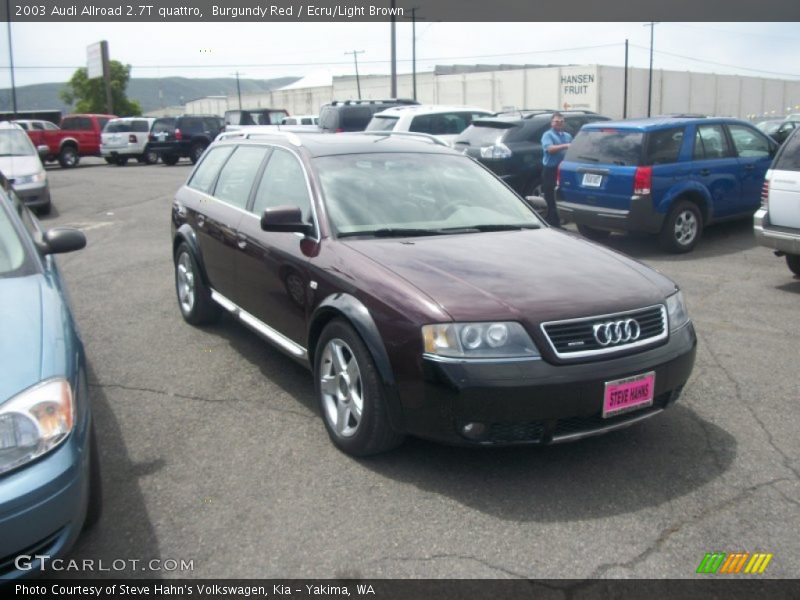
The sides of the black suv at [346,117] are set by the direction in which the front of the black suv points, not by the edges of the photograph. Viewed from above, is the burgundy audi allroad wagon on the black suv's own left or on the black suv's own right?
on the black suv's own right

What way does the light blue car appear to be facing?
toward the camera

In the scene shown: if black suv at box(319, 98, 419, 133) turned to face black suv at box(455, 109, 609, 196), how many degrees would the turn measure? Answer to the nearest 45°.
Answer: approximately 135° to its right

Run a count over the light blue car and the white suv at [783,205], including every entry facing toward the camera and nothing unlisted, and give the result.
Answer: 1

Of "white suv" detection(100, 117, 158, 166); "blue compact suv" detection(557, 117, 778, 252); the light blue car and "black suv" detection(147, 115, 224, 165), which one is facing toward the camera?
the light blue car

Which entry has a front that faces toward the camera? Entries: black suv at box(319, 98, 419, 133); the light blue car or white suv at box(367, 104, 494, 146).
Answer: the light blue car

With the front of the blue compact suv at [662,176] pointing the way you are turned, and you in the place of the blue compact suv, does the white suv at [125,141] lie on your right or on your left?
on your left

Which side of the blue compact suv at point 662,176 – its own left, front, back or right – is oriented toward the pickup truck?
left

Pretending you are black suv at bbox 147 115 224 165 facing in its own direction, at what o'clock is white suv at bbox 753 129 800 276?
The white suv is roughly at 4 o'clock from the black suv.

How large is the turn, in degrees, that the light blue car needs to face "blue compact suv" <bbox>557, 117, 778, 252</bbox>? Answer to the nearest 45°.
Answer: approximately 135° to its left

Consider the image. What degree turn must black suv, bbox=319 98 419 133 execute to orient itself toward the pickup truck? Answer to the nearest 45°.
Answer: approximately 90° to its left

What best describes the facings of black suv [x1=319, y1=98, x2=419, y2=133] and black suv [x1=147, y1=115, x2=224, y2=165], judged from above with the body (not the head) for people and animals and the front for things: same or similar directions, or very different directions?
same or similar directions

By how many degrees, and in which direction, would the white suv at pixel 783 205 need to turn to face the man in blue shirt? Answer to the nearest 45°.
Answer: approximately 90° to its left
